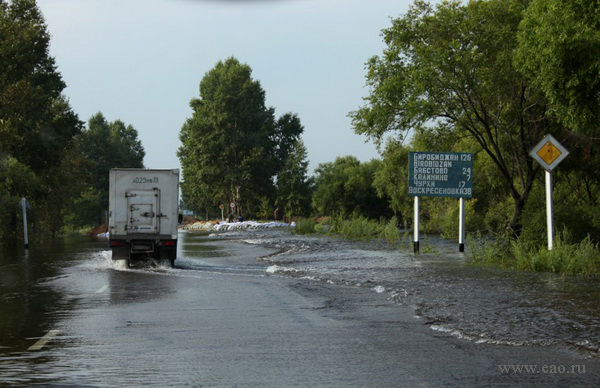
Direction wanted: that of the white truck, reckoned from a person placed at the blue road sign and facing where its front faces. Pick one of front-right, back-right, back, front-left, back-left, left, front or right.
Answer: front-right

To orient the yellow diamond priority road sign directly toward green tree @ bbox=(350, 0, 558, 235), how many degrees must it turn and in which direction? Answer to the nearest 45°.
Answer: approximately 180°

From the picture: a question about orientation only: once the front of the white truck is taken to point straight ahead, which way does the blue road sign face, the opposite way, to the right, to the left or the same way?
the opposite way

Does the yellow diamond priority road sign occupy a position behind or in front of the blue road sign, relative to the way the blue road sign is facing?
in front

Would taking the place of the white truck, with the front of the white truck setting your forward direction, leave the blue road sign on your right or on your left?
on your right

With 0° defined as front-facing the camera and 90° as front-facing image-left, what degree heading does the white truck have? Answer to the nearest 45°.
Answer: approximately 180°

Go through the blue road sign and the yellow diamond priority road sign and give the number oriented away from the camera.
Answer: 0

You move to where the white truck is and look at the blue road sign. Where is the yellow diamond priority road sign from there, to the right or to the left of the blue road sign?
right

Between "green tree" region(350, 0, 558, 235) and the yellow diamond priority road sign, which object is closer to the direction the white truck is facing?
the green tree

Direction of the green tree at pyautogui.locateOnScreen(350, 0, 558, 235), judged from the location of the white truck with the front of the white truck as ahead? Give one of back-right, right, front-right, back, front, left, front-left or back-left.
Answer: right
